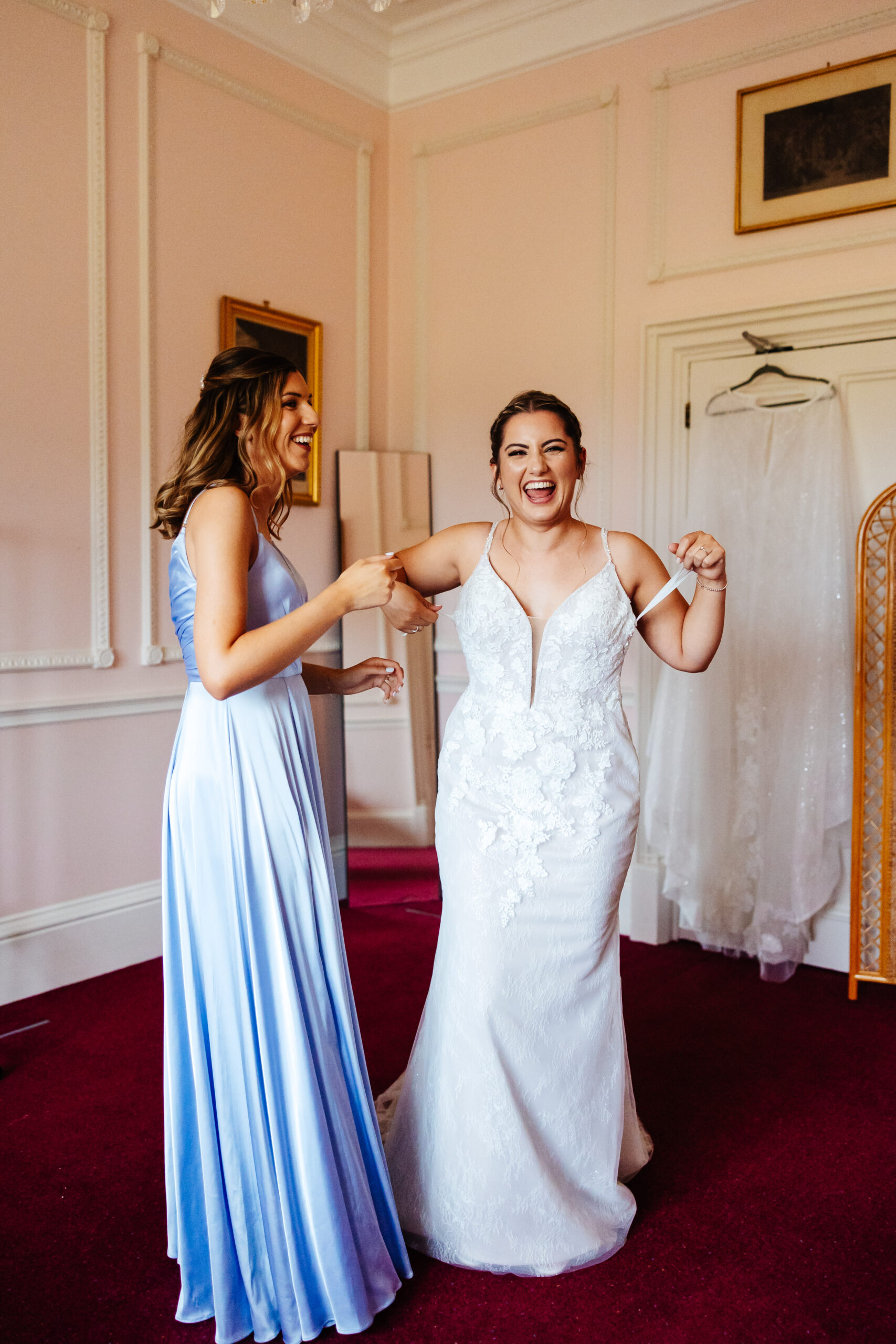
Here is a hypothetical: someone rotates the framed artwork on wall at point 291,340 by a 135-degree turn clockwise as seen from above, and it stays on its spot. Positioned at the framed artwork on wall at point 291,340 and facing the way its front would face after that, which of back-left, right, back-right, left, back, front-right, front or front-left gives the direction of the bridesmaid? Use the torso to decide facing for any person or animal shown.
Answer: left

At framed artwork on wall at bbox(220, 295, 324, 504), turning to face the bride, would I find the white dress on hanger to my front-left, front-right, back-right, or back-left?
front-left

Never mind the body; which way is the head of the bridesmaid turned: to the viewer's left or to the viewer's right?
to the viewer's right

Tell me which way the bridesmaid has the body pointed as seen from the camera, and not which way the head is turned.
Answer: to the viewer's right

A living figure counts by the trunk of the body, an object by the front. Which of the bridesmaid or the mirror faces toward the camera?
the mirror

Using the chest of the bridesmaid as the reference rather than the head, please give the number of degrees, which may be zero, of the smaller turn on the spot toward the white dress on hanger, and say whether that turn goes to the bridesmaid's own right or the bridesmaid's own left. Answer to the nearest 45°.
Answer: approximately 45° to the bridesmaid's own left

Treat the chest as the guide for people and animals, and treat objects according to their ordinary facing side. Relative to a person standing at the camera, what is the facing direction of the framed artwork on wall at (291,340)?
facing the viewer and to the right of the viewer

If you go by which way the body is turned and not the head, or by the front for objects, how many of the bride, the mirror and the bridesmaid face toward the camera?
2

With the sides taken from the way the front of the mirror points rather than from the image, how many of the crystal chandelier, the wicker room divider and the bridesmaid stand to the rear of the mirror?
0

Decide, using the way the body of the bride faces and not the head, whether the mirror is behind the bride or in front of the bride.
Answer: behind

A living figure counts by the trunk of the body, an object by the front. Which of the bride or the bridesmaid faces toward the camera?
the bride

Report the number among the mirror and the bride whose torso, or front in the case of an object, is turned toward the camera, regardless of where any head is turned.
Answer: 2

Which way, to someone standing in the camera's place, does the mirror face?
facing the viewer

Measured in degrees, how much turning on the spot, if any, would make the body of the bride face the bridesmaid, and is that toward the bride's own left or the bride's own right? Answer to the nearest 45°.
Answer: approximately 45° to the bride's own right

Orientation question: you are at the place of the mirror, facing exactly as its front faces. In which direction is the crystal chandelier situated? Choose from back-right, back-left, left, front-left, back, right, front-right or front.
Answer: front

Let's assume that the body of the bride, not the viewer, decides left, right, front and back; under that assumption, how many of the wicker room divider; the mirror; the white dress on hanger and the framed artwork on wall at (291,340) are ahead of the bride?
0

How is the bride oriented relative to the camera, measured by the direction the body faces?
toward the camera

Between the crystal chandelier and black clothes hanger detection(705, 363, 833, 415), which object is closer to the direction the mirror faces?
the crystal chandelier

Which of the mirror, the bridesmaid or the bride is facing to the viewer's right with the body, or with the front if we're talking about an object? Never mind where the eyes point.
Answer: the bridesmaid

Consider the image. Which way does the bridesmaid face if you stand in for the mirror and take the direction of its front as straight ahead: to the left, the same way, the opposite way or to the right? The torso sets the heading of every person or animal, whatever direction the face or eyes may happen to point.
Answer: to the left
